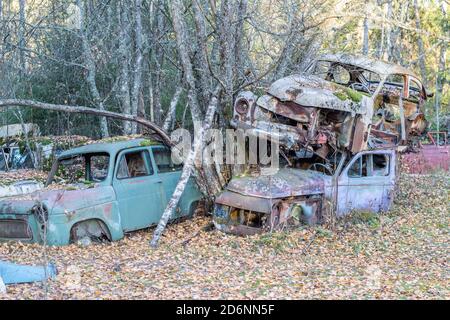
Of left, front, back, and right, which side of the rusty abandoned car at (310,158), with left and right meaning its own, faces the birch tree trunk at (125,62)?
right

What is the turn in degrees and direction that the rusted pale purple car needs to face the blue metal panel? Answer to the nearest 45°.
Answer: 0° — it already faces it

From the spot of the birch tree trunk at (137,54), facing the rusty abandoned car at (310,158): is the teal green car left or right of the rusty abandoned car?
right

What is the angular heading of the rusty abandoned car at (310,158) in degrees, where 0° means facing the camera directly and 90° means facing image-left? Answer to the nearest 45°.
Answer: approximately 45°

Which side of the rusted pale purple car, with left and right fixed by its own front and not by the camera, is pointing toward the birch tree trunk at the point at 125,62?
right

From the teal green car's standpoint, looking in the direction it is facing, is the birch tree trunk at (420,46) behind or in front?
behind

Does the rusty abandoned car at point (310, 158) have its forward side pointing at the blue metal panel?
yes

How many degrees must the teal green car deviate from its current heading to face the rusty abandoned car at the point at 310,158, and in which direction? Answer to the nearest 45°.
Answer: approximately 135° to its left

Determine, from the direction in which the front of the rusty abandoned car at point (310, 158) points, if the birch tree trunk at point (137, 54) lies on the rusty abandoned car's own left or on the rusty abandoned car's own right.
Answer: on the rusty abandoned car's own right

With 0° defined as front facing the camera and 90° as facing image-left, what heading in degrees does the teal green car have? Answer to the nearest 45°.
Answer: approximately 45°
